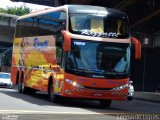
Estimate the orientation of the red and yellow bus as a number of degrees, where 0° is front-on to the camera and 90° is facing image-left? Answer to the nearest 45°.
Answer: approximately 315°
